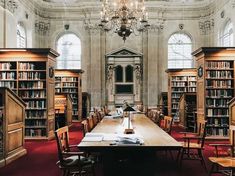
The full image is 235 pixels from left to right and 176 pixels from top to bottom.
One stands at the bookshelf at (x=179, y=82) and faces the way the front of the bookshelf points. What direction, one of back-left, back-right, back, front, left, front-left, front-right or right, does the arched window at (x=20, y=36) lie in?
right

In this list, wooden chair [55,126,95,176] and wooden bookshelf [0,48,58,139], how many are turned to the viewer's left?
0

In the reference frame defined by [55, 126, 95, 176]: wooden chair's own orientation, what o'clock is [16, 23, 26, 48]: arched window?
The arched window is roughly at 7 o'clock from the wooden chair.

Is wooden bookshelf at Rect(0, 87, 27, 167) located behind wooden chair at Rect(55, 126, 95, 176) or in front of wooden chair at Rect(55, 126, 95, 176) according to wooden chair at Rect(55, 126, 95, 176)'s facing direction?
behind

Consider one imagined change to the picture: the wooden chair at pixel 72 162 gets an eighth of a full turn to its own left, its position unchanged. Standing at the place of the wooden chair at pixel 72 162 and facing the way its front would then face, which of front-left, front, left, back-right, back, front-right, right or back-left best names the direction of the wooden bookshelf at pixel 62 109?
left

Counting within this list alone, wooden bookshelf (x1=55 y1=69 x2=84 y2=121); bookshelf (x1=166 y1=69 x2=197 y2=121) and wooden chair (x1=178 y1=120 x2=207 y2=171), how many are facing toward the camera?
2

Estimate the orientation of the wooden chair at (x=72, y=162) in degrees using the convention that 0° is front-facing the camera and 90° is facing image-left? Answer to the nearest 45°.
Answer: approximately 315°

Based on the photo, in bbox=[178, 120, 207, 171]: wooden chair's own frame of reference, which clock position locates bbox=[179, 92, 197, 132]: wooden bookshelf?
The wooden bookshelf is roughly at 3 o'clock from the wooden chair.
